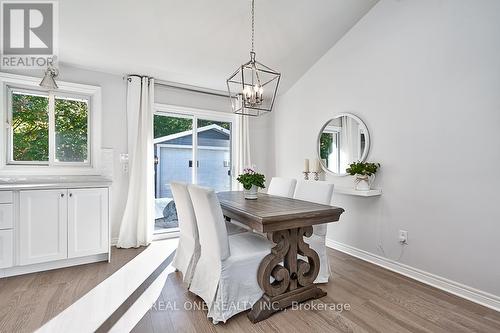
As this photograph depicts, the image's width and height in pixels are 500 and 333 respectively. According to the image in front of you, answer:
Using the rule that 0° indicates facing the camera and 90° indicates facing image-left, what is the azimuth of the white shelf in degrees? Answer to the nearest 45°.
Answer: approximately 45°

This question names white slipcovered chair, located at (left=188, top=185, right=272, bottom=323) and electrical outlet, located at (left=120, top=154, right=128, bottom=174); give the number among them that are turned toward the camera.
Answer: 1

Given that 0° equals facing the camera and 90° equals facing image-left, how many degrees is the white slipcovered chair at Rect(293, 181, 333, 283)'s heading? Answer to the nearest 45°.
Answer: approximately 45°

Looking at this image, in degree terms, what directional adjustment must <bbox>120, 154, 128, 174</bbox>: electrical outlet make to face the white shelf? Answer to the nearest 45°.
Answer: approximately 45° to its left

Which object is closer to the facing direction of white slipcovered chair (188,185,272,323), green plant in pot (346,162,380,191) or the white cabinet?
the green plant in pot

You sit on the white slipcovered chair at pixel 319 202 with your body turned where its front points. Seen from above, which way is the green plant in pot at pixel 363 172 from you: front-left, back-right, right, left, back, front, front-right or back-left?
back

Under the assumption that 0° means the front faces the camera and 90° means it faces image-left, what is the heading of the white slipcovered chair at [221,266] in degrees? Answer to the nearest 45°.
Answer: approximately 225°

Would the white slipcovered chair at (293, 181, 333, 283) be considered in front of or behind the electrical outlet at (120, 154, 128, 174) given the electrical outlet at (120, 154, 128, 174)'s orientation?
in front

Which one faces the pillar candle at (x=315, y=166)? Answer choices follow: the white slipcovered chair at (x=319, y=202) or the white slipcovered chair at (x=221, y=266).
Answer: the white slipcovered chair at (x=221, y=266)

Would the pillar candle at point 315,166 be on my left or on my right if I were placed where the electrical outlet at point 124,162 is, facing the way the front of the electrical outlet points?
on my left

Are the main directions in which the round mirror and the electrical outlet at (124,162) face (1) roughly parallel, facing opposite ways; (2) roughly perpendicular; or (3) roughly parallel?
roughly perpendicular

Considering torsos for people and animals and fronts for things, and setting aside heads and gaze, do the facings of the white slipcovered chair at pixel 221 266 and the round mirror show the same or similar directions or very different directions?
very different directions

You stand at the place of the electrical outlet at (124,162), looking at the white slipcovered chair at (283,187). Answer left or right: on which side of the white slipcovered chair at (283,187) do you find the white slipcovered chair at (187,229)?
right
